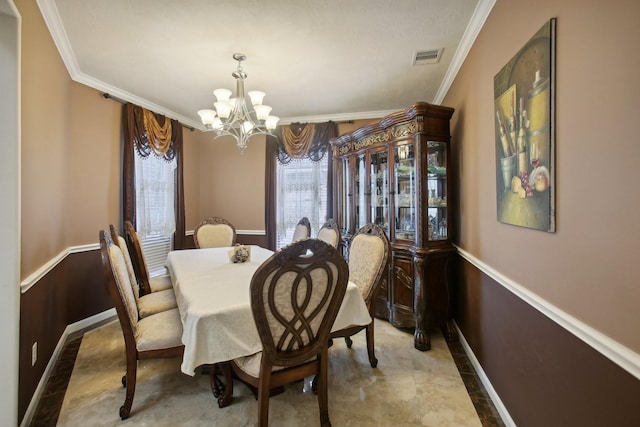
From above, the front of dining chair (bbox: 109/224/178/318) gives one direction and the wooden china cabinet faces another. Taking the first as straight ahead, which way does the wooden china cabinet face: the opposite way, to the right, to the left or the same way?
the opposite way

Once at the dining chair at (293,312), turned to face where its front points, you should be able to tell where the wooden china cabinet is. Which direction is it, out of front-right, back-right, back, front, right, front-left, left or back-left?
right

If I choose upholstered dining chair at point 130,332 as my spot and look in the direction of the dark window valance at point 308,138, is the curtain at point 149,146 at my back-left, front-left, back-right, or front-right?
front-left

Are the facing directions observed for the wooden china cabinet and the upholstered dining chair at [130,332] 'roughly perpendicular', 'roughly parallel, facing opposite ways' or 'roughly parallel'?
roughly parallel, facing opposite ways

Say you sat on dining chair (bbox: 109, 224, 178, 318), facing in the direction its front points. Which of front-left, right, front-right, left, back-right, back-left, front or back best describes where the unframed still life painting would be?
front-right

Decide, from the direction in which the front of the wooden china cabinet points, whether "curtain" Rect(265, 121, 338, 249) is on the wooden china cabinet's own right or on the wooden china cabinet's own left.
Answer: on the wooden china cabinet's own right

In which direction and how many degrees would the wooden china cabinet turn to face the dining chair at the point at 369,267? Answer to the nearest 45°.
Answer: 0° — it already faces it

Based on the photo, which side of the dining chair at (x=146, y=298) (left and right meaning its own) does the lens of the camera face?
right

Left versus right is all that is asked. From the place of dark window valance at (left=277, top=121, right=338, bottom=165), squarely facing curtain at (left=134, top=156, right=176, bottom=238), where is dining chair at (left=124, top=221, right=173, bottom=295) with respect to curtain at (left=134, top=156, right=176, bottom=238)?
left

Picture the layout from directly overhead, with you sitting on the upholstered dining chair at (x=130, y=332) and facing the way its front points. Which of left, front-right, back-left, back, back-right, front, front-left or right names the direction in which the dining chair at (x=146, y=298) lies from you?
left

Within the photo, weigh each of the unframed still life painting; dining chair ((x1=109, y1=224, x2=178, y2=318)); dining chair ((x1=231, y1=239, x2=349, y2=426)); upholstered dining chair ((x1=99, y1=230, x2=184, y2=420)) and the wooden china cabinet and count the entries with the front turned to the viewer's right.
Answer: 2

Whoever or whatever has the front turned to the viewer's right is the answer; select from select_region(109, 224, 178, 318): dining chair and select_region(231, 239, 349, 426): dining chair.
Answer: select_region(109, 224, 178, 318): dining chair

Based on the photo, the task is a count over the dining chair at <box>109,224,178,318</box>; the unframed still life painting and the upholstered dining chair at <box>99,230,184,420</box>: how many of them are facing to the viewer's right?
2

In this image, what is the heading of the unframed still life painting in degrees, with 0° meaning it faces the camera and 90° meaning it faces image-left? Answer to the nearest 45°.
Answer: approximately 45°
